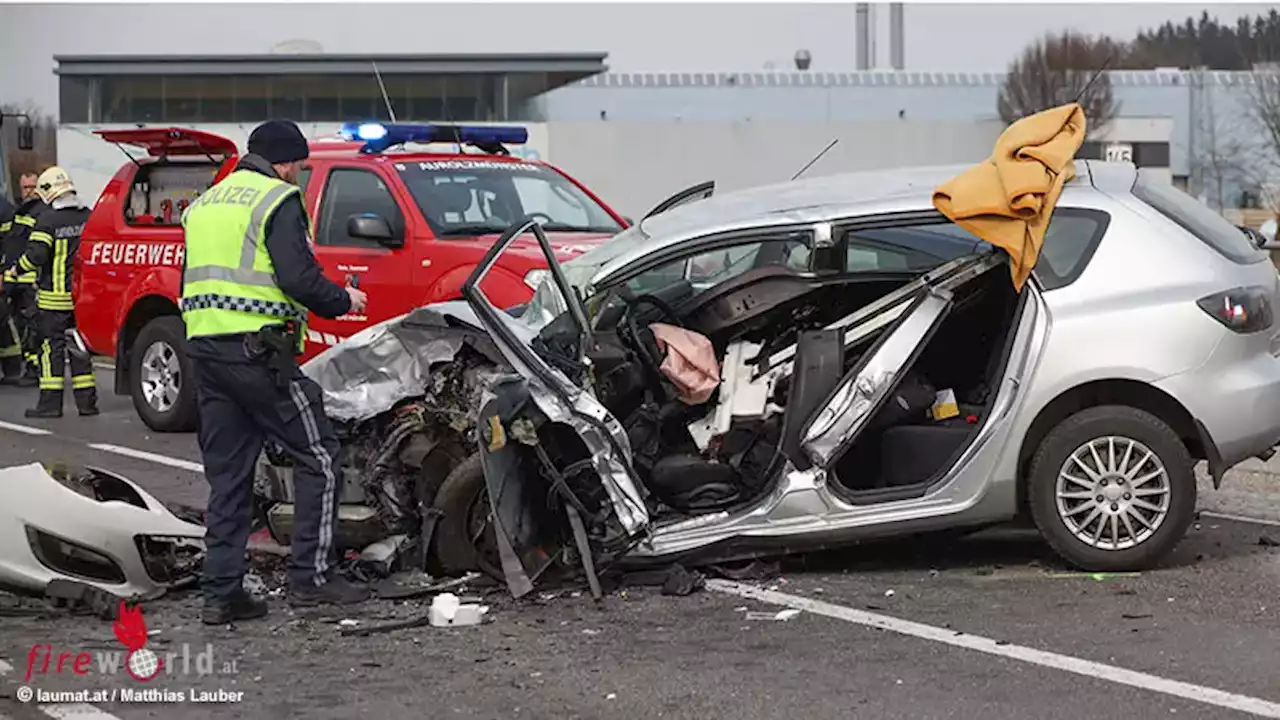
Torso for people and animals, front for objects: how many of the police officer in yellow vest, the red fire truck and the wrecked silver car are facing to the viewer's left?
1

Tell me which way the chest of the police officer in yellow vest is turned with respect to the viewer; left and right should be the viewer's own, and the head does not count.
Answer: facing away from the viewer and to the right of the viewer

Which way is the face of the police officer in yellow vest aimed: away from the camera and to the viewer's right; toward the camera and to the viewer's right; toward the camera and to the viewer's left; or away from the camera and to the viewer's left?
away from the camera and to the viewer's right

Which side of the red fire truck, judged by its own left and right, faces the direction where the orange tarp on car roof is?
front

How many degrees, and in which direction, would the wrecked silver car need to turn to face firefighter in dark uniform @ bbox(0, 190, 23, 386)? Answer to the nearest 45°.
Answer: approximately 45° to its right

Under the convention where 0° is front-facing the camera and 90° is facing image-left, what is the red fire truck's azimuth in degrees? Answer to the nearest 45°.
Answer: approximately 315°

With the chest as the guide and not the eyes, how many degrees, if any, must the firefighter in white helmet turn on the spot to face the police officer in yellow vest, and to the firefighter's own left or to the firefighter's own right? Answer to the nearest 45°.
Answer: approximately 135° to the firefighter's own left

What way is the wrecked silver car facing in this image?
to the viewer's left

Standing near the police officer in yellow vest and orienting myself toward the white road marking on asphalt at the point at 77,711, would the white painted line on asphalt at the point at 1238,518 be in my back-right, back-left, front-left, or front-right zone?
back-left

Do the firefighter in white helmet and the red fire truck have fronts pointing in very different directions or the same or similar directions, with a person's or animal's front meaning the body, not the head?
very different directions
